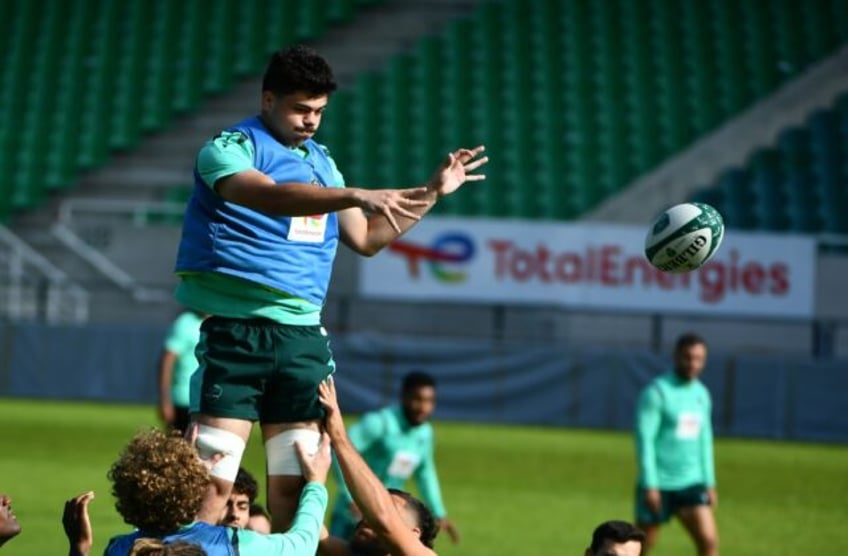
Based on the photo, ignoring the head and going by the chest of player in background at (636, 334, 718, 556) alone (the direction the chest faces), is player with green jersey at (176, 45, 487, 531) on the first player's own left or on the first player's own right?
on the first player's own right

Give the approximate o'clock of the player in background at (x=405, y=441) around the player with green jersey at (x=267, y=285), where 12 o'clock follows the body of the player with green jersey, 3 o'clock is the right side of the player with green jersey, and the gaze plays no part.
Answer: The player in background is roughly at 8 o'clock from the player with green jersey.

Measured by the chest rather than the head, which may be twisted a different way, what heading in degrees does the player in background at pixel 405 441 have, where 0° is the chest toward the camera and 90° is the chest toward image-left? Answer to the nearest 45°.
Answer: approximately 315°

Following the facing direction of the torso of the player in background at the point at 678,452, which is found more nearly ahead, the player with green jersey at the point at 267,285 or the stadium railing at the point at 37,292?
the player with green jersey

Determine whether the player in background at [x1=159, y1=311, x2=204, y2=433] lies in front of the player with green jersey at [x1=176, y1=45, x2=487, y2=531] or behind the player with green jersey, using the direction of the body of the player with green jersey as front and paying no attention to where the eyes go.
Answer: behind

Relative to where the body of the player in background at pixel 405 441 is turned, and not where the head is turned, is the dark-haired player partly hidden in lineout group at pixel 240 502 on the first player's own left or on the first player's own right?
on the first player's own right

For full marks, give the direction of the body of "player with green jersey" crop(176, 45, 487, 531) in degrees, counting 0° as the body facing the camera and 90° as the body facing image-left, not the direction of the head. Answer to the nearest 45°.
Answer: approximately 315°
